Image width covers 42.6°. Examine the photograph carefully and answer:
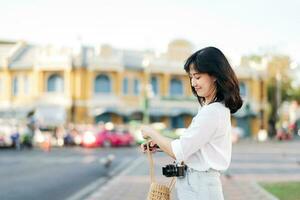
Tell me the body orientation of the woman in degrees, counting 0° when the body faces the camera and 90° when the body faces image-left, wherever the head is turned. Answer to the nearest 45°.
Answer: approximately 90°

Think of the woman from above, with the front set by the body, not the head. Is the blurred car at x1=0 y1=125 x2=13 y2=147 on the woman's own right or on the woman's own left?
on the woman's own right

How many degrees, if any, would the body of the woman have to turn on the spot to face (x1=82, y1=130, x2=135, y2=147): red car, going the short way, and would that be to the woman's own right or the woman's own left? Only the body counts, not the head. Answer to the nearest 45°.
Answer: approximately 90° to the woman's own right

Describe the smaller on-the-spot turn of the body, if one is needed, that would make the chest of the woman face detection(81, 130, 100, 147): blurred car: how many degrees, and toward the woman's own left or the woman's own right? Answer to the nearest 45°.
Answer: approximately 90° to the woman's own right
